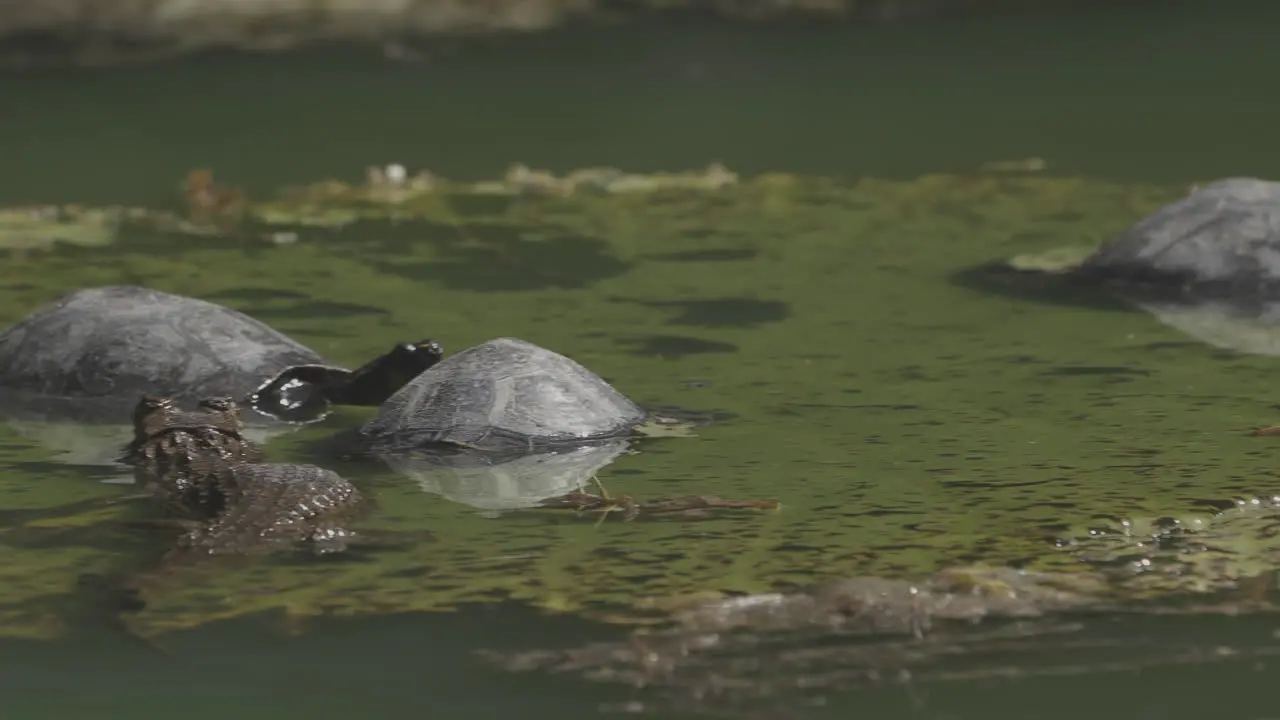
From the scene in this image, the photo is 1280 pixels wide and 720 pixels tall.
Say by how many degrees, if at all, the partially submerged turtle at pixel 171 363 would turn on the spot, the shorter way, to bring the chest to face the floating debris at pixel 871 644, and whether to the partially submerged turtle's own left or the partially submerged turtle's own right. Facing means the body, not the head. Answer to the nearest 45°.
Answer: approximately 45° to the partially submerged turtle's own right

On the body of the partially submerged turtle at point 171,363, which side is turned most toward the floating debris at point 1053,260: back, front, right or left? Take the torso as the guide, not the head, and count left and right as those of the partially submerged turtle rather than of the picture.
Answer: front

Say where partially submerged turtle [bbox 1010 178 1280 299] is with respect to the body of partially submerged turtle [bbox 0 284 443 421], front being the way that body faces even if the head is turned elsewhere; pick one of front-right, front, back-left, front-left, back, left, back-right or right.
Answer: front

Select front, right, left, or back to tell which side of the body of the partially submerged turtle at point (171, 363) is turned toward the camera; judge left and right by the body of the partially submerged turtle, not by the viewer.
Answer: right

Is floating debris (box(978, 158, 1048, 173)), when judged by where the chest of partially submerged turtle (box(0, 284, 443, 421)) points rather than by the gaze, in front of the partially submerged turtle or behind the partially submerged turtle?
in front

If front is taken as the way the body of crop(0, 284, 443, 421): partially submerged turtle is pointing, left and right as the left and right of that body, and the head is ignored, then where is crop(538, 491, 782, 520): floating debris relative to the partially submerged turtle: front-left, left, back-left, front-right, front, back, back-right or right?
front-right
